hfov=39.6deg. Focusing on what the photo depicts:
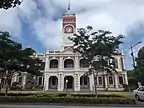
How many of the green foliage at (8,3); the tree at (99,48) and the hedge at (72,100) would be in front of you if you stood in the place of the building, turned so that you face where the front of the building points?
3

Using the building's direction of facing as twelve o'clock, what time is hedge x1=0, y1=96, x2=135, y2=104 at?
The hedge is roughly at 12 o'clock from the building.

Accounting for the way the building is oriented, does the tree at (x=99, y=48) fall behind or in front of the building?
in front

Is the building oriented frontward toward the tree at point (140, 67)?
no

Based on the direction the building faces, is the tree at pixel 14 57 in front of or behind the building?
in front

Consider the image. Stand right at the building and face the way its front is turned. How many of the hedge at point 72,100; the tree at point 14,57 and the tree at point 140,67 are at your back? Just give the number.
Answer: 0

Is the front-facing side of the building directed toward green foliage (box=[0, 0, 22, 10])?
yes

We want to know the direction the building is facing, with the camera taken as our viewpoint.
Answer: facing the viewer

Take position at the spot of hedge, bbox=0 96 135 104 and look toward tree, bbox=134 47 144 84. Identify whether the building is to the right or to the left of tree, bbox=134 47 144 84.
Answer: left

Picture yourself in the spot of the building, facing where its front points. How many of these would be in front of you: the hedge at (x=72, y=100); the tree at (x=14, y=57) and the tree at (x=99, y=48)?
3
